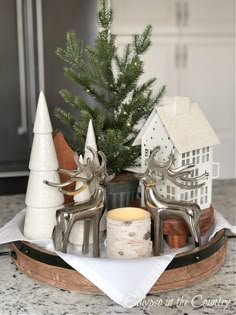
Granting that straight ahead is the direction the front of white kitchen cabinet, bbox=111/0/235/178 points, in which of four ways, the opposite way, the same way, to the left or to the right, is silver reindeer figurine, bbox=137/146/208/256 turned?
to the right

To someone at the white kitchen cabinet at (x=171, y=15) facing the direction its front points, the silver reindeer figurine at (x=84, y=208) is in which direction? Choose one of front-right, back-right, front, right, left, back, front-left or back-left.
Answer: front

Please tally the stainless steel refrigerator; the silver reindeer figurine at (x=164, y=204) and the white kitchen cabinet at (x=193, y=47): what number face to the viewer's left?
1

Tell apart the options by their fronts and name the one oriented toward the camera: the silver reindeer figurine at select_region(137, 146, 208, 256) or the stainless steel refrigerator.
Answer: the stainless steel refrigerator

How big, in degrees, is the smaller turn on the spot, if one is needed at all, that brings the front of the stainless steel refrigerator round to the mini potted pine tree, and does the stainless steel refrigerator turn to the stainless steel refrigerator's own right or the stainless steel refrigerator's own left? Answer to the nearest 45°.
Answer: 0° — it already faces it

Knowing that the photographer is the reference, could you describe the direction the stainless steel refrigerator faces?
facing the viewer

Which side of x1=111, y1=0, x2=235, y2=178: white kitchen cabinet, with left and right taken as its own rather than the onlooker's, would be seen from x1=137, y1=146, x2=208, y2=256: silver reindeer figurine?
front

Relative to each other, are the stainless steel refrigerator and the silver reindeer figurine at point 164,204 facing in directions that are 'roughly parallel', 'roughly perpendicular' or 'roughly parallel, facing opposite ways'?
roughly perpendicular

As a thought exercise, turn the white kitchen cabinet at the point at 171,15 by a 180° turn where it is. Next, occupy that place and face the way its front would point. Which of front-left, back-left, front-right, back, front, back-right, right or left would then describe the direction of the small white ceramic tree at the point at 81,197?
back

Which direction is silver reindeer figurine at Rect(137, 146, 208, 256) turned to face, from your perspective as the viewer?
facing to the left of the viewer

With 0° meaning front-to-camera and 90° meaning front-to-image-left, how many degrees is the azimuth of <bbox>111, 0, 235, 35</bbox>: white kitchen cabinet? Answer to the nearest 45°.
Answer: approximately 0°

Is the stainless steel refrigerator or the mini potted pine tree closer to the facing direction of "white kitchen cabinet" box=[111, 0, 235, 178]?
the mini potted pine tree

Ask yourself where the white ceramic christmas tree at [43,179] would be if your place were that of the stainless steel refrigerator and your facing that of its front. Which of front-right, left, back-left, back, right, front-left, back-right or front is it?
front

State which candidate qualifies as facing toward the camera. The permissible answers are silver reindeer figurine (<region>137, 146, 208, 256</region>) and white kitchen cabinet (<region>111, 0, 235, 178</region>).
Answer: the white kitchen cabinet
